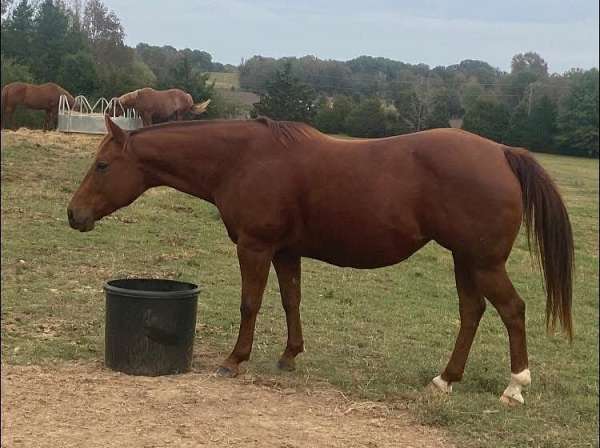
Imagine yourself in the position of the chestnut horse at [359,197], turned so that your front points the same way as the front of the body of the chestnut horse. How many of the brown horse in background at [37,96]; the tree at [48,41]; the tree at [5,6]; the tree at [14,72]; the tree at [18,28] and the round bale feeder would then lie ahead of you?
6

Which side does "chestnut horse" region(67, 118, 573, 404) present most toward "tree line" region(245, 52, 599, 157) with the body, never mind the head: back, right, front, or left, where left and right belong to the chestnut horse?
right

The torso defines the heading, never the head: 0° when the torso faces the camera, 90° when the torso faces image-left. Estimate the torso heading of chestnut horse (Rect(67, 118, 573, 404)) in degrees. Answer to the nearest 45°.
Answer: approximately 90°

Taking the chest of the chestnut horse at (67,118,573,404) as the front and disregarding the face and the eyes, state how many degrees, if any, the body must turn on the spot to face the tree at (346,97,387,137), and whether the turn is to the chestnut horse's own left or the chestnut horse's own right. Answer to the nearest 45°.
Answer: approximately 90° to the chestnut horse's own right

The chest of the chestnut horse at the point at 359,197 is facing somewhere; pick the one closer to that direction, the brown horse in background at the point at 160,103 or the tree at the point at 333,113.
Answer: the brown horse in background
